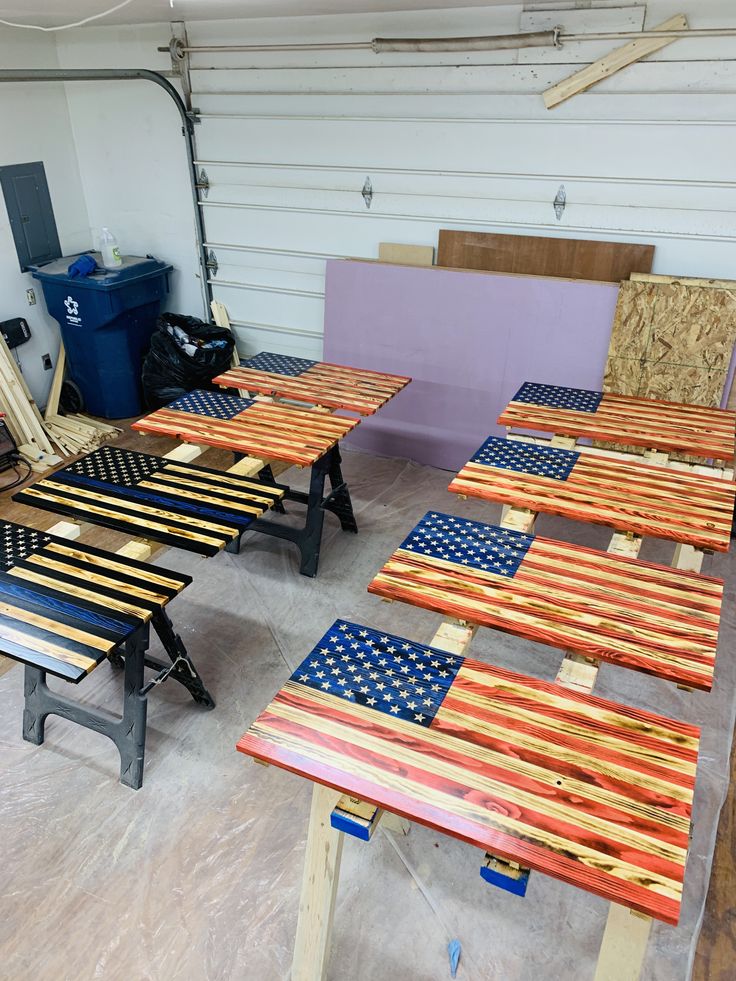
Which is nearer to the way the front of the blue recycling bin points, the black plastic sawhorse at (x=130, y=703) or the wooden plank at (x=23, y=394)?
the black plastic sawhorse

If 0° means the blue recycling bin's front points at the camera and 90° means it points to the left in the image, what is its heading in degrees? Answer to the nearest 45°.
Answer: approximately 315°

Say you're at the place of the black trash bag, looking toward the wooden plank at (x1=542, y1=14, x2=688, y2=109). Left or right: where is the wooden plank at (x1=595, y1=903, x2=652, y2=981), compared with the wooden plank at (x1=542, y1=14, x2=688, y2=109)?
right
